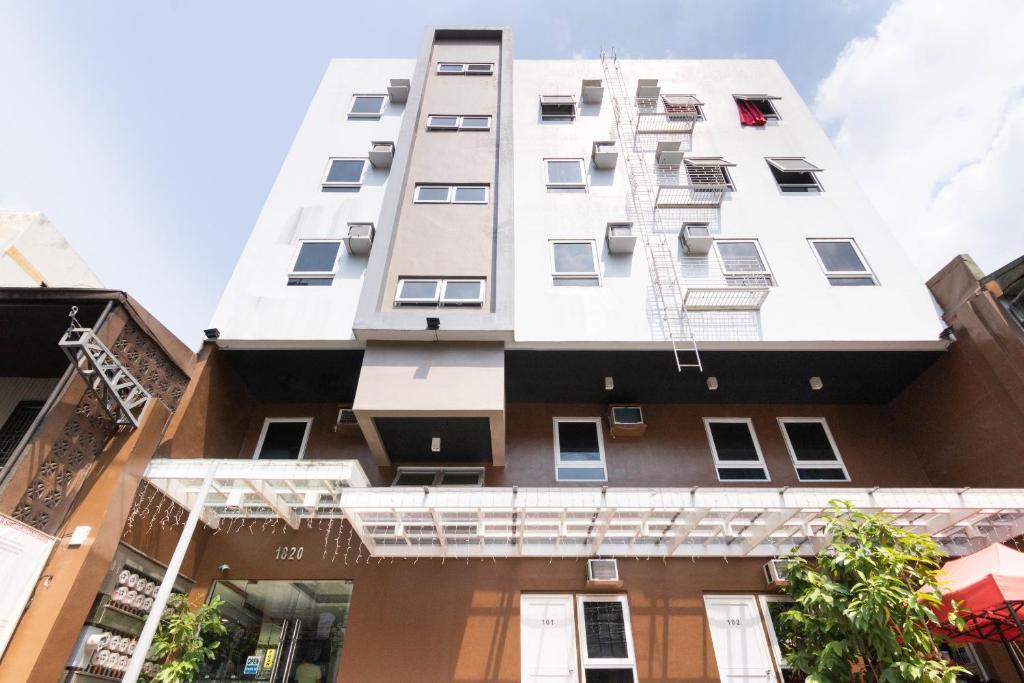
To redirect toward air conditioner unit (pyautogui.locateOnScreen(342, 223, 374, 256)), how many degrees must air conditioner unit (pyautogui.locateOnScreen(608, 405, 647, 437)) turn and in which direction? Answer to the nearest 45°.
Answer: approximately 45° to its right

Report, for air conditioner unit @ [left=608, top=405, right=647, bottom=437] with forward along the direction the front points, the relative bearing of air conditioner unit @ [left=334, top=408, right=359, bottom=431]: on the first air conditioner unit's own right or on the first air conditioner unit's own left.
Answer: on the first air conditioner unit's own right

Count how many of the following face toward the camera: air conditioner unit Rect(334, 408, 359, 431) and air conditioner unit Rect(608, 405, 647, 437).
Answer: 2

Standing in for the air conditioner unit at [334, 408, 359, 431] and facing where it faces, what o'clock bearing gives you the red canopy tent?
The red canopy tent is roughly at 10 o'clock from the air conditioner unit.

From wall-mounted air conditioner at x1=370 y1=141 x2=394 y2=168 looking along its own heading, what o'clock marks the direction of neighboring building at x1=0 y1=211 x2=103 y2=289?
The neighboring building is roughly at 4 o'clock from the wall-mounted air conditioner.

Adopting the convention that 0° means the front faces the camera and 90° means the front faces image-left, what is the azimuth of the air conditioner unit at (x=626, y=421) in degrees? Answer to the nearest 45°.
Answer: approximately 0°

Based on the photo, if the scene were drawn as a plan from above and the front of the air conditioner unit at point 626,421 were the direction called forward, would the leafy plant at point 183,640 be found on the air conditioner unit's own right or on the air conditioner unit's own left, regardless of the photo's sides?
on the air conditioner unit's own right
